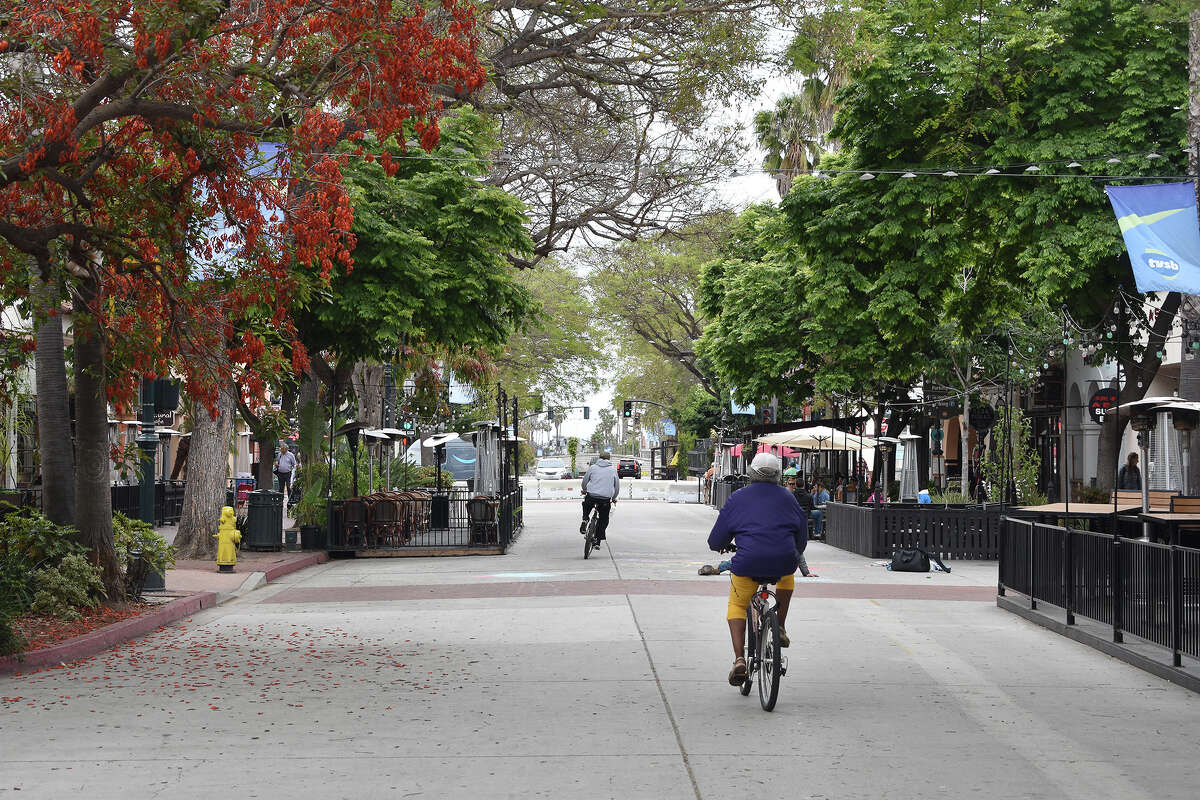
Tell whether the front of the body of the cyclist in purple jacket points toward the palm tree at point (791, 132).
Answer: yes

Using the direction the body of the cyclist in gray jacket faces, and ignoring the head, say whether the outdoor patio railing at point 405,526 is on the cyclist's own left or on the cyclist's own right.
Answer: on the cyclist's own left

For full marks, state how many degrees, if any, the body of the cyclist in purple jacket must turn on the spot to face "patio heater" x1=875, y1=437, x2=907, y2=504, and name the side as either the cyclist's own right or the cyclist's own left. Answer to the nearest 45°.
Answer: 0° — they already face it

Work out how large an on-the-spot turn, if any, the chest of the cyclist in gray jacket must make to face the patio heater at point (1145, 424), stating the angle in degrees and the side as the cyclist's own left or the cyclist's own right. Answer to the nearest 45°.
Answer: approximately 135° to the cyclist's own right

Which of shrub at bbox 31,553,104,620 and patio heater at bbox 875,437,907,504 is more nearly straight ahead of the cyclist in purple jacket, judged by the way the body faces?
the patio heater

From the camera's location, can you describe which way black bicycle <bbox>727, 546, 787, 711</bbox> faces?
facing away from the viewer

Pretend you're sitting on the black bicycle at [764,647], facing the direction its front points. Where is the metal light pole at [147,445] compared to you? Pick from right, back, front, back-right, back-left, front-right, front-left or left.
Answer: front-left

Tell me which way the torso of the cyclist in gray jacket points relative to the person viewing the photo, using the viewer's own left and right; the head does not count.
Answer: facing away from the viewer

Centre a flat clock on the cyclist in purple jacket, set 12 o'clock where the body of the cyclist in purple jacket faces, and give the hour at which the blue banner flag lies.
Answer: The blue banner flag is roughly at 1 o'clock from the cyclist in purple jacket.

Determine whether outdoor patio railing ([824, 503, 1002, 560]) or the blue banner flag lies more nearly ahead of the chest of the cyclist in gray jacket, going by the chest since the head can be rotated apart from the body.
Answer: the outdoor patio railing

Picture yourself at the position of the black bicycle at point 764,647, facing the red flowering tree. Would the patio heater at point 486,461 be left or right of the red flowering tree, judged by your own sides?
right

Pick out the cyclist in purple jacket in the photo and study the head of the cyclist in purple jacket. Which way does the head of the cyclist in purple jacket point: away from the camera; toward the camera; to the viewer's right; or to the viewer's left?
away from the camera

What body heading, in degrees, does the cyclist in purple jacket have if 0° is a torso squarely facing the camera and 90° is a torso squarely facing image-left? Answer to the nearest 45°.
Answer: approximately 180°

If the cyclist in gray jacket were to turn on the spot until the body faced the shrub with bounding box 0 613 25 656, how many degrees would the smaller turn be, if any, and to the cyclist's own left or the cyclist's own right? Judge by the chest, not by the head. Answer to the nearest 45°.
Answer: approximately 180°
